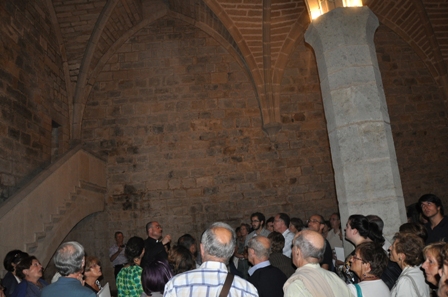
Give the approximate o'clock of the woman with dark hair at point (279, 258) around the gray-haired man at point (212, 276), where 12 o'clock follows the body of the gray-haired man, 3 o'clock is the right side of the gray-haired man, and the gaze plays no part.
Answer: The woman with dark hair is roughly at 1 o'clock from the gray-haired man.

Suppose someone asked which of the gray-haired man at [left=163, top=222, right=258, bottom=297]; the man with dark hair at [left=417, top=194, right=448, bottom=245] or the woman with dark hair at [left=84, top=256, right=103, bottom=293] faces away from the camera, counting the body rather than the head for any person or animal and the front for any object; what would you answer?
the gray-haired man

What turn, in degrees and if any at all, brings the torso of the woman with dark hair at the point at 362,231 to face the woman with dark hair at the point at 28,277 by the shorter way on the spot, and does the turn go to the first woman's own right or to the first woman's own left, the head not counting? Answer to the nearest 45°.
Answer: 0° — they already face them

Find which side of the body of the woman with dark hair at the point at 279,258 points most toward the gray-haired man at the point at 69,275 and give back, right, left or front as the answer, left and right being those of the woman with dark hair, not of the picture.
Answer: left

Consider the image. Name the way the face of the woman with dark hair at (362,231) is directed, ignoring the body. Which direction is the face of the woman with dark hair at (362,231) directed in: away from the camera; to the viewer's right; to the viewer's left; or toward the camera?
to the viewer's left

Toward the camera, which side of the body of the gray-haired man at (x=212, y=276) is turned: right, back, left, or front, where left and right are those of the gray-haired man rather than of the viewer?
back

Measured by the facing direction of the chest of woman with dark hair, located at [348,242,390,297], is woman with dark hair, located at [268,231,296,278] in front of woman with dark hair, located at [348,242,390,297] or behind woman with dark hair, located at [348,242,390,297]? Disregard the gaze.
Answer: in front

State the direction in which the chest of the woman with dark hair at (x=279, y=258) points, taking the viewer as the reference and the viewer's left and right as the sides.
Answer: facing away from the viewer and to the left of the viewer

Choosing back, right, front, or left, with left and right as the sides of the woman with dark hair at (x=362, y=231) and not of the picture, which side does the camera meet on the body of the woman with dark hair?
left

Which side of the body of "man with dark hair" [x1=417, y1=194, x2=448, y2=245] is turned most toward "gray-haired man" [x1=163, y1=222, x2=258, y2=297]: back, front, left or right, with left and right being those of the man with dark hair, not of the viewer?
front

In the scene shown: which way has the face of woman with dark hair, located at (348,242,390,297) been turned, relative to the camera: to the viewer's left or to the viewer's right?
to the viewer's left

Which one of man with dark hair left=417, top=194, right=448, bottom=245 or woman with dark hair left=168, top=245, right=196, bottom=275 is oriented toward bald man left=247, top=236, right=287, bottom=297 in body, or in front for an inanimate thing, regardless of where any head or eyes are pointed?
the man with dark hair
